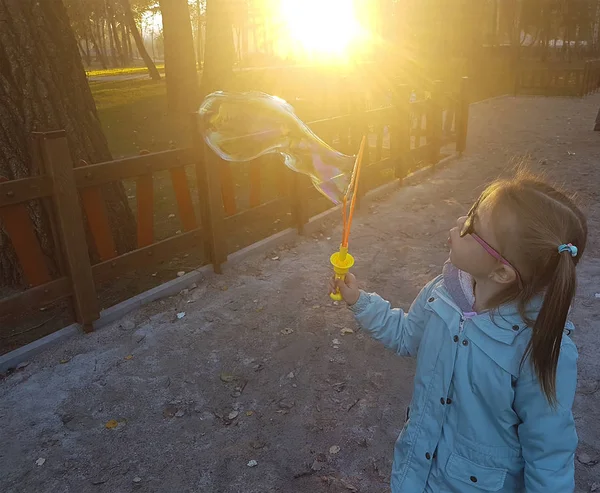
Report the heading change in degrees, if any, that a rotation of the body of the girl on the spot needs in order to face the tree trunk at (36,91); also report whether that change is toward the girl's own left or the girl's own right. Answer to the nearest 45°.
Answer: approximately 90° to the girl's own right

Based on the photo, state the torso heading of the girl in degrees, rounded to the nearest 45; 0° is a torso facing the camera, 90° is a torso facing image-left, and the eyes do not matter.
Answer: approximately 45°

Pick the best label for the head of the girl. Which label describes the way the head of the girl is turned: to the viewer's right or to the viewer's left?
to the viewer's left

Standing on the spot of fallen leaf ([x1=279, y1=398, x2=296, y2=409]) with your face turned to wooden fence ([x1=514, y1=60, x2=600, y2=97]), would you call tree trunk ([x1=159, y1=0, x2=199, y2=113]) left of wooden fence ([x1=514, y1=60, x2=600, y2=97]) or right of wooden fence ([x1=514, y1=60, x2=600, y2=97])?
left
